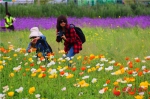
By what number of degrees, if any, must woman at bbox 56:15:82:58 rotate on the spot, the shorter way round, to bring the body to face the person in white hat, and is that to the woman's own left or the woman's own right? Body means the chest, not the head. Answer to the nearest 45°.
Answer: approximately 45° to the woman's own right

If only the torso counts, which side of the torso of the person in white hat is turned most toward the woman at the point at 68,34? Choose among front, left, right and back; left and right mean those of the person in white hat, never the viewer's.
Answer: left

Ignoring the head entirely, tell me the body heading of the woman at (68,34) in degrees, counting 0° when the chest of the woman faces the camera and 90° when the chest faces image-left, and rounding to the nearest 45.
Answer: approximately 45°

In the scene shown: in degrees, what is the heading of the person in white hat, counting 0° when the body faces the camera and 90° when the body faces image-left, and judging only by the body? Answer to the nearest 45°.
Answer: approximately 45°

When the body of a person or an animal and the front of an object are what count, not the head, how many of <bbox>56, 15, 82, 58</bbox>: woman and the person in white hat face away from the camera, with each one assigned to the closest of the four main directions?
0
